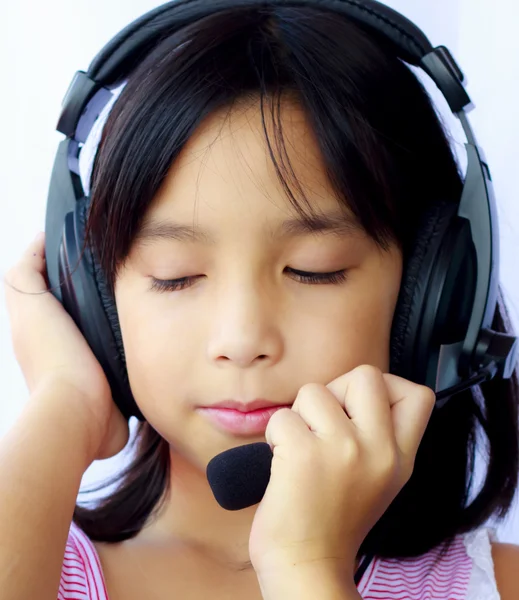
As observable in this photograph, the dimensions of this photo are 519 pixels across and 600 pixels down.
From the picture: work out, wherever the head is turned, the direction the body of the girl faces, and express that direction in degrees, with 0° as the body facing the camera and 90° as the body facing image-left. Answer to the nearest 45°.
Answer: approximately 0°
